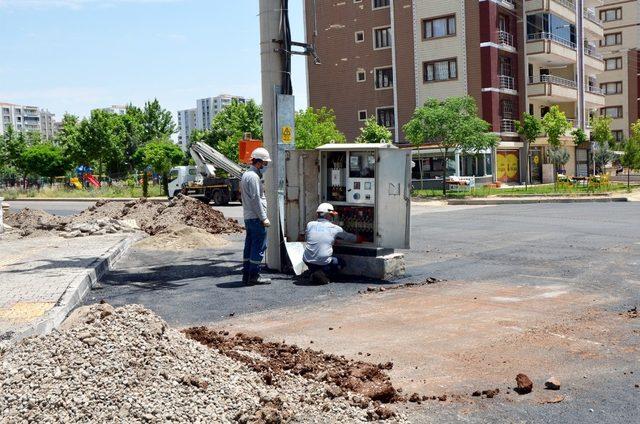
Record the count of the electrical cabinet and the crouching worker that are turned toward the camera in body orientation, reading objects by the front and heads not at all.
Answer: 1

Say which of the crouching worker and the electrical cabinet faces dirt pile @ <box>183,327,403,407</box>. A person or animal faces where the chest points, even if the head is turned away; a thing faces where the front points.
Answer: the electrical cabinet

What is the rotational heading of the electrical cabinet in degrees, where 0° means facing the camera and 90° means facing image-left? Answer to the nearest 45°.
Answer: approximately 0°

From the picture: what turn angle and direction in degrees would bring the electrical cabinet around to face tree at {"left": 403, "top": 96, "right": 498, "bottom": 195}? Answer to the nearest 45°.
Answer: approximately 180°

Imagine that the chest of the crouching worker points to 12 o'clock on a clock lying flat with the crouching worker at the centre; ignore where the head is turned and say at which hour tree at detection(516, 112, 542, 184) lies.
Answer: The tree is roughly at 11 o'clock from the crouching worker.

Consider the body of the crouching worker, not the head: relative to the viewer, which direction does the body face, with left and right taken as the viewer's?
facing away from the viewer and to the right of the viewer

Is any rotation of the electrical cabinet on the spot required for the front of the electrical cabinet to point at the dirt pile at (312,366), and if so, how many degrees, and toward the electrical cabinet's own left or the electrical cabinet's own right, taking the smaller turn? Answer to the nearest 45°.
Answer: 0° — it already faces it

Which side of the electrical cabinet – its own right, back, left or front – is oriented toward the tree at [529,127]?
back

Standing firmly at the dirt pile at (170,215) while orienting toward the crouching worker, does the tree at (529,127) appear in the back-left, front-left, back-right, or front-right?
back-left

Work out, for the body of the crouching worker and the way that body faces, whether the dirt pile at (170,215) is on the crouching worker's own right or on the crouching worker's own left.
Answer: on the crouching worker's own left
